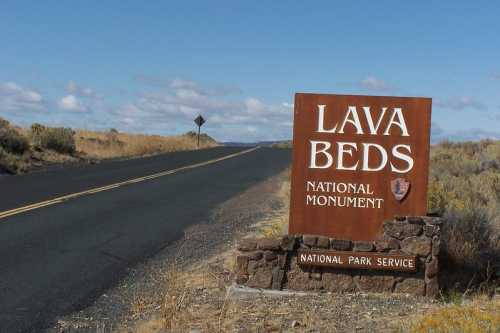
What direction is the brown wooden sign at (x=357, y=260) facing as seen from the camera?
toward the camera

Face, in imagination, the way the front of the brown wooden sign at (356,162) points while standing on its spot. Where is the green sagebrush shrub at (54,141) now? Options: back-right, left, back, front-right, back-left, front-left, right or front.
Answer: back-right

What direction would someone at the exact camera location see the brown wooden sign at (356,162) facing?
facing the viewer

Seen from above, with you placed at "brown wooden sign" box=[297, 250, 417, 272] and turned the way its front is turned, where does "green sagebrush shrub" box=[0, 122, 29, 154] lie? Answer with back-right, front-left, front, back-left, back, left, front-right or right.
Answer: back-right

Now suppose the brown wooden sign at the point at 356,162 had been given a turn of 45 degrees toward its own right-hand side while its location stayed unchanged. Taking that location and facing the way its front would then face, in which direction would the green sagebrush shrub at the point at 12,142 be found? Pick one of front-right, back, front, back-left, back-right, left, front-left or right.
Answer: right

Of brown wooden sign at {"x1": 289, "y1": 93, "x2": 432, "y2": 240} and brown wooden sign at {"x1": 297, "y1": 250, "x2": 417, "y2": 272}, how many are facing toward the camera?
2
